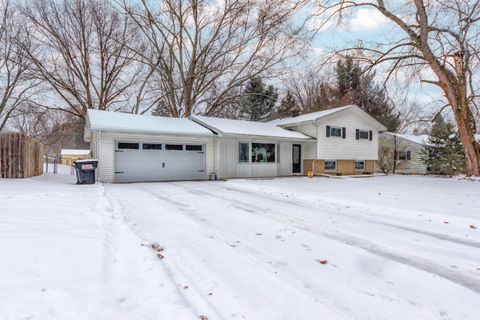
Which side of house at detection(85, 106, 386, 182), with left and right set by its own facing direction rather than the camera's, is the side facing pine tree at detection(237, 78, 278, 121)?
back

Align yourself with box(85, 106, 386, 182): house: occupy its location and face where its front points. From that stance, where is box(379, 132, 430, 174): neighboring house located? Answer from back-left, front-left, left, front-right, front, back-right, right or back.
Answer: back-left

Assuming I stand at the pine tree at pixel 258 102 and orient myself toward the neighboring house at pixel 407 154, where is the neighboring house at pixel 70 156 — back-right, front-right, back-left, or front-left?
back-left

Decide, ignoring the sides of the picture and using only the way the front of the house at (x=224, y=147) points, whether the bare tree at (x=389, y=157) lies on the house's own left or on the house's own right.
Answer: on the house's own left

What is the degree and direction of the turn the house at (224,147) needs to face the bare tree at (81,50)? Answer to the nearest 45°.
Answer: approximately 135° to its right

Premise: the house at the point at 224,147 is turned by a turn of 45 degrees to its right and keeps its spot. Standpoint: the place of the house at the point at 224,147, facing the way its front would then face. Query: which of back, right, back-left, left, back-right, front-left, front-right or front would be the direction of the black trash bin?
front

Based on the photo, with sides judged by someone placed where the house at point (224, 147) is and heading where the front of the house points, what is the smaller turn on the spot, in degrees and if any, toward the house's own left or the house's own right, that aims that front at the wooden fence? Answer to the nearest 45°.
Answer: approximately 45° to the house's own right

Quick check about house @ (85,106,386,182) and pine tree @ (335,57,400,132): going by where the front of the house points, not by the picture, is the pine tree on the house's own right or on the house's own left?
on the house's own left

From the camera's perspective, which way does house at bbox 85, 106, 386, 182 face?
toward the camera

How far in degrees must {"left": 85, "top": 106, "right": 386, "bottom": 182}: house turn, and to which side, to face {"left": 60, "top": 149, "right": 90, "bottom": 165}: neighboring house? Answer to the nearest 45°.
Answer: approximately 135° to its right

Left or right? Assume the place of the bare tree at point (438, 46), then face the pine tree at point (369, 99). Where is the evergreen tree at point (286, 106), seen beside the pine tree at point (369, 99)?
left
